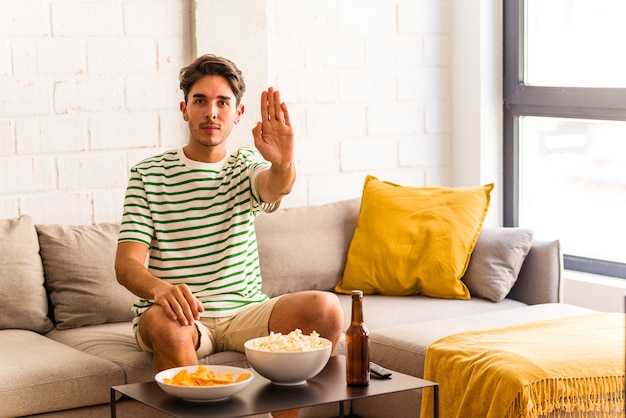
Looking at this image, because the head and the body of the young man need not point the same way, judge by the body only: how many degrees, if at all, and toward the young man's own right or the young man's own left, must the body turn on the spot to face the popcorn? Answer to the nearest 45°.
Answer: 0° — they already face it

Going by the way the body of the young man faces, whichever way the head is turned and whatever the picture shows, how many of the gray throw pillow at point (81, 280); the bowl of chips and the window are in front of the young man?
1

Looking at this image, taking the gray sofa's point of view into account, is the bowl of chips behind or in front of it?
in front

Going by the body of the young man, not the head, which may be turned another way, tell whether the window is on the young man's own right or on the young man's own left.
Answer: on the young man's own left

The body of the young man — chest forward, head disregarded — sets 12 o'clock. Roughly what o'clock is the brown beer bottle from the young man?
The brown beer bottle is roughly at 11 o'clock from the young man.

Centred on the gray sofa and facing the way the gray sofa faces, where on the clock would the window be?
The window is roughly at 8 o'clock from the gray sofa.

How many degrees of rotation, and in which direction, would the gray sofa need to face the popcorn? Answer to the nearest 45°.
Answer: approximately 45° to its left

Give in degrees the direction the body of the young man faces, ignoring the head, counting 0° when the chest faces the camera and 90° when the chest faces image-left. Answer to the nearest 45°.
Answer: approximately 0°

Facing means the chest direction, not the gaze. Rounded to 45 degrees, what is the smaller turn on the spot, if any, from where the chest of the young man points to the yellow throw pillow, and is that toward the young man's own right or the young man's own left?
approximately 135° to the young man's own left

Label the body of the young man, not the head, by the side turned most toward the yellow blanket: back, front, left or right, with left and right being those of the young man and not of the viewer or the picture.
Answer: left

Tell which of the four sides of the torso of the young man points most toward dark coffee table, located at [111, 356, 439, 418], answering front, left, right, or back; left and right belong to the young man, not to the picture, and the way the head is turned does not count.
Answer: front
